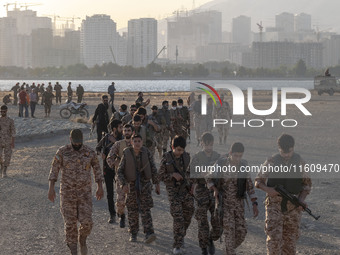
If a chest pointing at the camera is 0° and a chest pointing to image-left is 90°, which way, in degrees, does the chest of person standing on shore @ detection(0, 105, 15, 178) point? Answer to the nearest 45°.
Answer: approximately 0°

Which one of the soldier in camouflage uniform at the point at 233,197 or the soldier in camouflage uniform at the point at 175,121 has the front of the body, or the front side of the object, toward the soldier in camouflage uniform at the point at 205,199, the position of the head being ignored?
the soldier in camouflage uniform at the point at 175,121

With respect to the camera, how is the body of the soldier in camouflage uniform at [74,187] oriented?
toward the camera

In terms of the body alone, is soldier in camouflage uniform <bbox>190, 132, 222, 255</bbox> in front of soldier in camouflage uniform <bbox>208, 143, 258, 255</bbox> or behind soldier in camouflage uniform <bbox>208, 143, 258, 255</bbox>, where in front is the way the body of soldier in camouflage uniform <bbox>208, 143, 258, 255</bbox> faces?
behind

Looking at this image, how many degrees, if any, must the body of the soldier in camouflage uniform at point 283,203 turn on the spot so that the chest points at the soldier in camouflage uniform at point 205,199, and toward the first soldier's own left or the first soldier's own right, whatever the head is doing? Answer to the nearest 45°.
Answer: approximately 135° to the first soldier's own right

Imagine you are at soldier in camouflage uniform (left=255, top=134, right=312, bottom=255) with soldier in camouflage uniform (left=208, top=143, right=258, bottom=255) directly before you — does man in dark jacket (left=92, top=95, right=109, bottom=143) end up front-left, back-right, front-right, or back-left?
front-right

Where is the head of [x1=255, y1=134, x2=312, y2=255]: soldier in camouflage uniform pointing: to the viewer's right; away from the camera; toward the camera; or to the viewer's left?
toward the camera

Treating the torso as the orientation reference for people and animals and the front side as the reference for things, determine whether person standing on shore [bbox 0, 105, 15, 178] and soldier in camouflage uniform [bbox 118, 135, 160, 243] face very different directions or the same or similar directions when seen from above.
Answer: same or similar directions

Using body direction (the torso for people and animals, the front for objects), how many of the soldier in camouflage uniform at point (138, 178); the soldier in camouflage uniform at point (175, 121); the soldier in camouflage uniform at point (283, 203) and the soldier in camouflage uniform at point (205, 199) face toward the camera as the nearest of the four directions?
4

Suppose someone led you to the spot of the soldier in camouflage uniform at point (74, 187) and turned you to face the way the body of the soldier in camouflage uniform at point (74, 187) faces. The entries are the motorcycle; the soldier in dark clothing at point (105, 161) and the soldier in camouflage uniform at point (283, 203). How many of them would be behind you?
2

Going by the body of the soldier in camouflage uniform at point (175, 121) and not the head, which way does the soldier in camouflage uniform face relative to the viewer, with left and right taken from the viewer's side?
facing the viewer

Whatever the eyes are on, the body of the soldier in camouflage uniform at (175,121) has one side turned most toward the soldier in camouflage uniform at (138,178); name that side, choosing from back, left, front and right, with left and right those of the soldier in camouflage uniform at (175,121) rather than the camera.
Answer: front

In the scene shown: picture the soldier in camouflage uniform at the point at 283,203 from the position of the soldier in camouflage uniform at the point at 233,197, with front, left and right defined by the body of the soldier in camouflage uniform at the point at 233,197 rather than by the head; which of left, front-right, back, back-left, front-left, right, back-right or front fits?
front-left

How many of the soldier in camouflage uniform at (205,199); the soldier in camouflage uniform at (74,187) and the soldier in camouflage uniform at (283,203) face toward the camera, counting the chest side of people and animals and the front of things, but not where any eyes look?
3

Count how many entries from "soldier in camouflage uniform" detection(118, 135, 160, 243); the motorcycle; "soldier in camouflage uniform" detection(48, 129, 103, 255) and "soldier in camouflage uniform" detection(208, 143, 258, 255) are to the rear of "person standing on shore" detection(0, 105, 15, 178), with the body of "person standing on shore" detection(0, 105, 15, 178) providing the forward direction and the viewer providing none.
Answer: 1

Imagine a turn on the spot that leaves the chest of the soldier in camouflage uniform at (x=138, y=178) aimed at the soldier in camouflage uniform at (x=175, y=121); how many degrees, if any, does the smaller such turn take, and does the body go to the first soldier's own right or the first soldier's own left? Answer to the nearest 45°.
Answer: approximately 180°

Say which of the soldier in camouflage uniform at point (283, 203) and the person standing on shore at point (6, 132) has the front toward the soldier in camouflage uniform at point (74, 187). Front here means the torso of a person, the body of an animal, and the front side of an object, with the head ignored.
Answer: the person standing on shore

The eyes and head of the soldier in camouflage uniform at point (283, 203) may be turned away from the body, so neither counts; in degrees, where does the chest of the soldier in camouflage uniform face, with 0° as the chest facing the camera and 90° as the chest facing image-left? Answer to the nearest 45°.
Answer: approximately 0°
